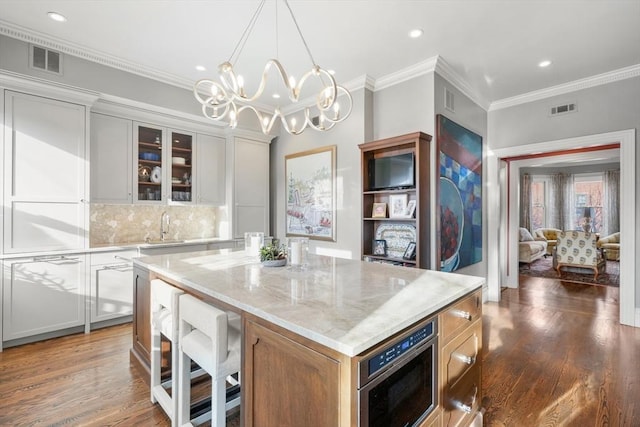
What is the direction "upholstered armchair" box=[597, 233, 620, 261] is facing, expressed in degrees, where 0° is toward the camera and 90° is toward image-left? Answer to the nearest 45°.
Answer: approximately 90°

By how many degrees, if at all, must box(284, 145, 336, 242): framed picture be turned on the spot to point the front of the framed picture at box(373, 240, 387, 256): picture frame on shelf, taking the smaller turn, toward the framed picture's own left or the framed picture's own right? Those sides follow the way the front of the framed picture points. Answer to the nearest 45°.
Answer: approximately 90° to the framed picture's own left

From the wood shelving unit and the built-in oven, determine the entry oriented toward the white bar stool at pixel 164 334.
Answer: the wood shelving unit

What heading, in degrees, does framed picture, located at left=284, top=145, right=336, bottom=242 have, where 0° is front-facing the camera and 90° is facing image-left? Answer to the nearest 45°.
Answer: approximately 45°

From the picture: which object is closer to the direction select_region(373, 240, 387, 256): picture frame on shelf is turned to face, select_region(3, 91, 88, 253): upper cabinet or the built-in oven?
the built-in oven

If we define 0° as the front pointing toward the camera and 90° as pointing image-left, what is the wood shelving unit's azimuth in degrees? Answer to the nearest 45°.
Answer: approximately 45°

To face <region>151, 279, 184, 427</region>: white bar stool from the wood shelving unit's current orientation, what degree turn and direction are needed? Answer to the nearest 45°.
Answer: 0° — it already faces it

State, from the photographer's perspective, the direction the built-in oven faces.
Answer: facing the viewer and to the right of the viewer

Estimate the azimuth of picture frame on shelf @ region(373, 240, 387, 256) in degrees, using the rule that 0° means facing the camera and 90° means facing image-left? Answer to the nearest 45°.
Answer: approximately 0°

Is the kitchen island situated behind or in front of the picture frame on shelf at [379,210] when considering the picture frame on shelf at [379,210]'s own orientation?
in front

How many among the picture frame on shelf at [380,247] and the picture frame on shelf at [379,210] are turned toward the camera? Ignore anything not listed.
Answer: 2

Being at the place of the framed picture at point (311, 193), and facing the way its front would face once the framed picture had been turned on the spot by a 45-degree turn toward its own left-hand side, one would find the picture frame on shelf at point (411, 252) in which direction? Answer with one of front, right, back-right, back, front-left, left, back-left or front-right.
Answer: front-left

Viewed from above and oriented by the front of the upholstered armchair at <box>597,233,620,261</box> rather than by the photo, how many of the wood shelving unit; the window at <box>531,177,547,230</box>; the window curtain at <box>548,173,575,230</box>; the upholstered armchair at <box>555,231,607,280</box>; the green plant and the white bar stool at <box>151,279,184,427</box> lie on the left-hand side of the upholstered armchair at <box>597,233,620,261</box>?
4

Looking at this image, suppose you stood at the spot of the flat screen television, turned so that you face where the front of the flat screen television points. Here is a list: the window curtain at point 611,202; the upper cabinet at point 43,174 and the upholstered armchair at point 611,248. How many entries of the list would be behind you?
2

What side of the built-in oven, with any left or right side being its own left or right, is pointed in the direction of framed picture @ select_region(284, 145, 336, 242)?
back

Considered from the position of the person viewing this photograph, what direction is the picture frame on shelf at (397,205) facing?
facing the viewer
